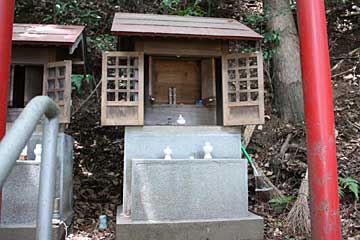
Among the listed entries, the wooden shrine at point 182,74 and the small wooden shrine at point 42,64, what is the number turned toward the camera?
2

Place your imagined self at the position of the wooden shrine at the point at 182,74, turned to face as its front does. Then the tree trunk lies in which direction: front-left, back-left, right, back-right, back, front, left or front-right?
back-left

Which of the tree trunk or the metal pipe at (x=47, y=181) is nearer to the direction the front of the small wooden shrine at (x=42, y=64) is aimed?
the metal pipe

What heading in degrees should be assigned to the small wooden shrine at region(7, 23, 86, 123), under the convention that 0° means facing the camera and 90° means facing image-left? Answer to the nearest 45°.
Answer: approximately 0°

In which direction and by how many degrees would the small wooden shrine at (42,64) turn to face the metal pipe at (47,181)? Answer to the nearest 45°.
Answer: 0° — it already faces it

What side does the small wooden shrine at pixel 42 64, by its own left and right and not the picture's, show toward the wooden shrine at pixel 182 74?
left

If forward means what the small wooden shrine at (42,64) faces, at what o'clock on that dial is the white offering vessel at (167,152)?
The white offering vessel is roughly at 10 o'clock from the small wooden shrine.

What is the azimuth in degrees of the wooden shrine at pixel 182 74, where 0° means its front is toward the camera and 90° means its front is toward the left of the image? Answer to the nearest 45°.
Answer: approximately 0°

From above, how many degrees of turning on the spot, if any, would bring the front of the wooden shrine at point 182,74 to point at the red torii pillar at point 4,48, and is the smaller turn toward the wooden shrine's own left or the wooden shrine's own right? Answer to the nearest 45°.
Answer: approximately 45° to the wooden shrine's own right

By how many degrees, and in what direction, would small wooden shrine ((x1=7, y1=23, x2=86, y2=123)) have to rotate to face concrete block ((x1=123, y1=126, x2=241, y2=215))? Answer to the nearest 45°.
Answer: approximately 90° to its left
